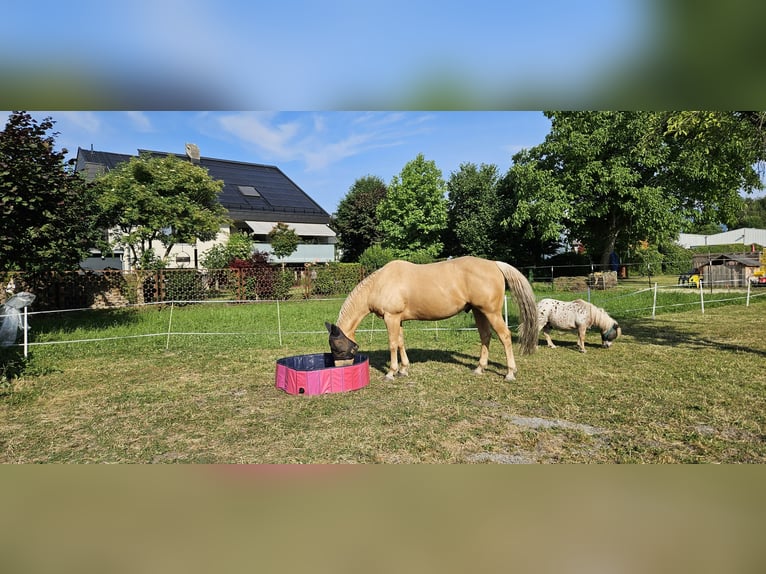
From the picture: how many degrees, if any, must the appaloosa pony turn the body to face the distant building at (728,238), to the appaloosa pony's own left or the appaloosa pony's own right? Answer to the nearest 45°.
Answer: approximately 90° to the appaloosa pony's own left

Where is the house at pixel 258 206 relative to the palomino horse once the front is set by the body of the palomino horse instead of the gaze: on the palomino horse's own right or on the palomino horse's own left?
on the palomino horse's own right

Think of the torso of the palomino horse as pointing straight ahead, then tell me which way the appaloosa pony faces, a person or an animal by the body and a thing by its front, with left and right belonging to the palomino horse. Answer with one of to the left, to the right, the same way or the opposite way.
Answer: the opposite way

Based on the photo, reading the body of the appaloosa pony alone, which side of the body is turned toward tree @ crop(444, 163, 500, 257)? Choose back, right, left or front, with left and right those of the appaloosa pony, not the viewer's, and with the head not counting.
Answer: left

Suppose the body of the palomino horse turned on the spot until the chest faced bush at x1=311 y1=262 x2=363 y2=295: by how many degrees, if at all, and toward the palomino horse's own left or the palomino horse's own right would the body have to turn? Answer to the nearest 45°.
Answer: approximately 90° to the palomino horse's own right

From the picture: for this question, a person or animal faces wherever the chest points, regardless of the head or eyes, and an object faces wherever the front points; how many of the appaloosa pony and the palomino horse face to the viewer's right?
1

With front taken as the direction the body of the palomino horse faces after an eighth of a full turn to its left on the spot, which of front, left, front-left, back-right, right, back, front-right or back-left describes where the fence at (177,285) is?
right

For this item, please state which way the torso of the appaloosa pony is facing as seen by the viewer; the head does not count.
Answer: to the viewer's right

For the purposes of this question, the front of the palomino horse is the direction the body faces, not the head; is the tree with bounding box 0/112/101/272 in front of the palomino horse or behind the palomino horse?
in front

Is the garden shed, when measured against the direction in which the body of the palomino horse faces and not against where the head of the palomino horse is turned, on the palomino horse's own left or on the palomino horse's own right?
on the palomino horse's own right

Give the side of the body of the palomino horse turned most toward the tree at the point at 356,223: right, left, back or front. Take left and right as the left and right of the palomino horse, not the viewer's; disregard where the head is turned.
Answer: right

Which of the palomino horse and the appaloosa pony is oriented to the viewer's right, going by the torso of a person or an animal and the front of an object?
the appaloosa pony

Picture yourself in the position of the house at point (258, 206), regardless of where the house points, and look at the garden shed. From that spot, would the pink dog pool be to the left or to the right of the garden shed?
right

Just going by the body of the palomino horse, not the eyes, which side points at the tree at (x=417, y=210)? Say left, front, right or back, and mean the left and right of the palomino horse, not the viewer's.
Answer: right

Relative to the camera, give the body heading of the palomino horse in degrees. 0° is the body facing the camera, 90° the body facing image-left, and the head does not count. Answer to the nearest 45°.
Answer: approximately 90°

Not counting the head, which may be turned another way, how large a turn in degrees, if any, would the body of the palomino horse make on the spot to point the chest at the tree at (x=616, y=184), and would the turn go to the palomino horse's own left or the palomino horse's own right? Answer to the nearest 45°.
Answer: approximately 135° to the palomino horse's own right
